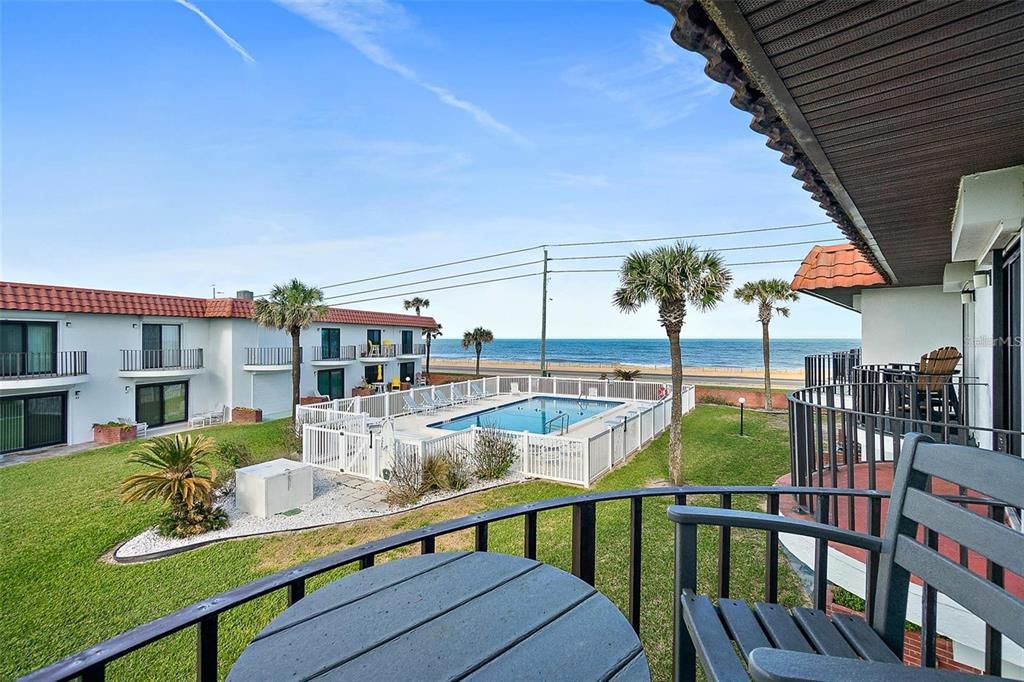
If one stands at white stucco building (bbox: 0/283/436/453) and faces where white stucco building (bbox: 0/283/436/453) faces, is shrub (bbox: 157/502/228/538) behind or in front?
in front

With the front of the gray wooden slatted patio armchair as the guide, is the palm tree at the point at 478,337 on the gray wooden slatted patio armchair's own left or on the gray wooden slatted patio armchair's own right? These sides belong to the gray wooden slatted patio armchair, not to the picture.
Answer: on the gray wooden slatted patio armchair's own right

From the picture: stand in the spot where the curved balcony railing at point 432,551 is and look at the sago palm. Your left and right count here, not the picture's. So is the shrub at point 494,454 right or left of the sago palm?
right

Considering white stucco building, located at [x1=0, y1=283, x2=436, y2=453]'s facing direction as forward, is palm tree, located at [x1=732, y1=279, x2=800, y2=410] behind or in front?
in front

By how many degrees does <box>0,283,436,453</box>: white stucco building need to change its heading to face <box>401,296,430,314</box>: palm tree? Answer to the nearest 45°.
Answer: approximately 90° to its left

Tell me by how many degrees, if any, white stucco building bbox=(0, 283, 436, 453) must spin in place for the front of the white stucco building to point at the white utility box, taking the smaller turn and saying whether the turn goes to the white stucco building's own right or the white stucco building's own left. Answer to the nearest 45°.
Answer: approximately 45° to the white stucco building's own right

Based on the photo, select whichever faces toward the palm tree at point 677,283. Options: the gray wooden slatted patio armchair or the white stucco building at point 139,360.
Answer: the white stucco building

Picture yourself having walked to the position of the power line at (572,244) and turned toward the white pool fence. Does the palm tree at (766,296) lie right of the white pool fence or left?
left

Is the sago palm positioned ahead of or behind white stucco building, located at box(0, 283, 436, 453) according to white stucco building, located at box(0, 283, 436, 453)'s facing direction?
ahead

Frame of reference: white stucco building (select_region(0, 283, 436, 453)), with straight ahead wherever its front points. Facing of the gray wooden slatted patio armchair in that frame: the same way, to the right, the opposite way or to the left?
the opposite way
